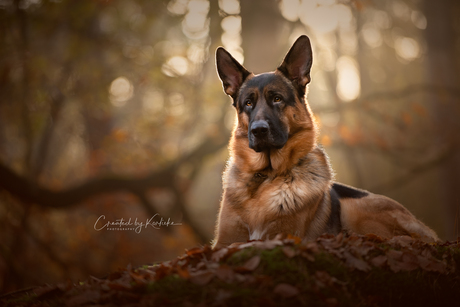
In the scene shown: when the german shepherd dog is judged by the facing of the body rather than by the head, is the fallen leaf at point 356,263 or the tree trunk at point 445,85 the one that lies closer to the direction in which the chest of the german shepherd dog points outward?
the fallen leaf

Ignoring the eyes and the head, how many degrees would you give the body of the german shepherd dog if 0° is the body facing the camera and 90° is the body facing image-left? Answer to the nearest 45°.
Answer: approximately 45°

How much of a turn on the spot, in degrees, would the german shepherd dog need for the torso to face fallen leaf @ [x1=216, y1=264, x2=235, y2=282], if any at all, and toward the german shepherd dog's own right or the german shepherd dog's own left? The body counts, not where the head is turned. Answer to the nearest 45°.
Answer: approximately 45° to the german shepherd dog's own left

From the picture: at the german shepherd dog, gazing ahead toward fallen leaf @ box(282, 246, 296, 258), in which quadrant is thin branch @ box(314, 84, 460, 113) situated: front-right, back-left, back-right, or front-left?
back-left

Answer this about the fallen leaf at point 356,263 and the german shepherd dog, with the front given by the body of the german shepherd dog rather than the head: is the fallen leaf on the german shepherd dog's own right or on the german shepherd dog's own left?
on the german shepherd dog's own left

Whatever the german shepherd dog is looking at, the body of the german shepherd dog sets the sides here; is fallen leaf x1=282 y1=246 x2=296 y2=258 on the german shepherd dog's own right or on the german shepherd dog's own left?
on the german shepherd dog's own left

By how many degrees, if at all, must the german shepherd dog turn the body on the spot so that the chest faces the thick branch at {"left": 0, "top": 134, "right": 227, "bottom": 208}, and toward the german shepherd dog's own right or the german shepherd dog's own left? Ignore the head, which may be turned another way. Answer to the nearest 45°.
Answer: approximately 90° to the german shepherd dog's own right

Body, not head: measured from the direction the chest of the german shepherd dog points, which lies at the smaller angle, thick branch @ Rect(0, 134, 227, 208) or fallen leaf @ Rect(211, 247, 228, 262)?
the fallen leaf

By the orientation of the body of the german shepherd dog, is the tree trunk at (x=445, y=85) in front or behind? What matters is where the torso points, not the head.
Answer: behind
